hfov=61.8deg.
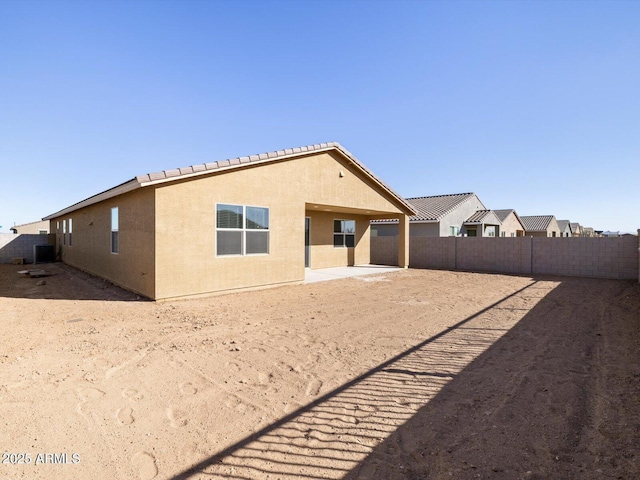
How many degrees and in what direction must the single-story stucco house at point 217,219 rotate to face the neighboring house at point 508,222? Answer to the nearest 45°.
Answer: approximately 90° to its right

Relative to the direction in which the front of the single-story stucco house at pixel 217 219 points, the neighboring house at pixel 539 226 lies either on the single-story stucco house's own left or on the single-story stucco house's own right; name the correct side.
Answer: on the single-story stucco house's own right

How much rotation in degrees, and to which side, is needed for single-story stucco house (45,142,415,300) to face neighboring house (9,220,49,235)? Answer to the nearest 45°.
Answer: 0° — it already faces it

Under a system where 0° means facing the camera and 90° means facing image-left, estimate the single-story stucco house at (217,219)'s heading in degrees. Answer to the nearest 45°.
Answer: approximately 135°

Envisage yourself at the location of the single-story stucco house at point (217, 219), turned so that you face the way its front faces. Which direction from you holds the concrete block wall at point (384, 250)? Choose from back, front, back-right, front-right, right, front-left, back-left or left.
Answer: right

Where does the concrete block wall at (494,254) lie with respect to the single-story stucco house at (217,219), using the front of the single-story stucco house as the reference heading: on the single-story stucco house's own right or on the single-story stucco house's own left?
on the single-story stucco house's own right
